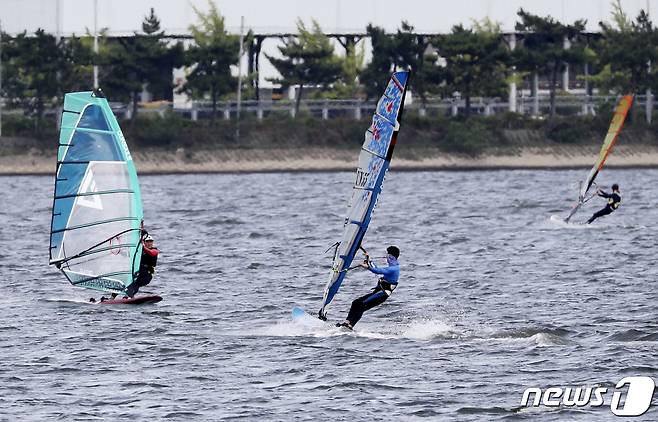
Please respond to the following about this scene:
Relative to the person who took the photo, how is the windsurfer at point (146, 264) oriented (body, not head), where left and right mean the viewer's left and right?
facing the viewer and to the left of the viewer

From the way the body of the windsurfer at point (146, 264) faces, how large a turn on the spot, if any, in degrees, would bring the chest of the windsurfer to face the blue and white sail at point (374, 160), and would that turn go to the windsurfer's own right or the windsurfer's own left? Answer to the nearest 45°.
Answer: approximately 90° to the windsurfer's own left
